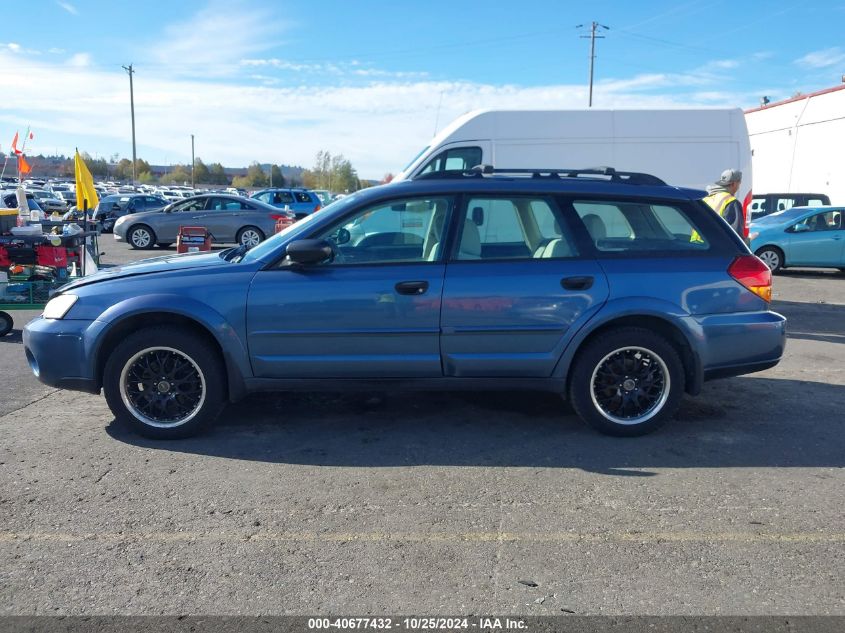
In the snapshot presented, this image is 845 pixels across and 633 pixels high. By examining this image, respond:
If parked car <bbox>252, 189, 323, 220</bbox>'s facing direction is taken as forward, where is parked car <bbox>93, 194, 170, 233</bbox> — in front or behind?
in front

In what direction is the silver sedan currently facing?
to the viewer's left

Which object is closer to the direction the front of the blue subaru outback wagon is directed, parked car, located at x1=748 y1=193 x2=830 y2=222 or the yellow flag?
the yellow flag

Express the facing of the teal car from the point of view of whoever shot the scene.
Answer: facing to the left of the viewer

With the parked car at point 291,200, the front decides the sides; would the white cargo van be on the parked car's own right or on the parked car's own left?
on the parked car's own left

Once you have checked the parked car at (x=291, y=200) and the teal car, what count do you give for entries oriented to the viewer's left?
2

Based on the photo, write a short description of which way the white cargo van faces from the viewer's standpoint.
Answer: facing to the left of the viewer

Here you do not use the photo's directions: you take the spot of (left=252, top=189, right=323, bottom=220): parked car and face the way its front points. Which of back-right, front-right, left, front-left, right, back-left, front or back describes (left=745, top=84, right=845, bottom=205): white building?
back

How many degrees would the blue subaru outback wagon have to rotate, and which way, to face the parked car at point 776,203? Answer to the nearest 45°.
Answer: approximately 135° to its right

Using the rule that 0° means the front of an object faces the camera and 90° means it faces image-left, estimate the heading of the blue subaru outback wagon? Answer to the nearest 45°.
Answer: approximately 90°

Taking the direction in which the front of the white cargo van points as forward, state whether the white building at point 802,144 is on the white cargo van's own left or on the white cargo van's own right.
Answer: on the white cargo van's own right

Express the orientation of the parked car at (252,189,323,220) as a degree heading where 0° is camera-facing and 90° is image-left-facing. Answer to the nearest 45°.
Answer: approximately 90°
